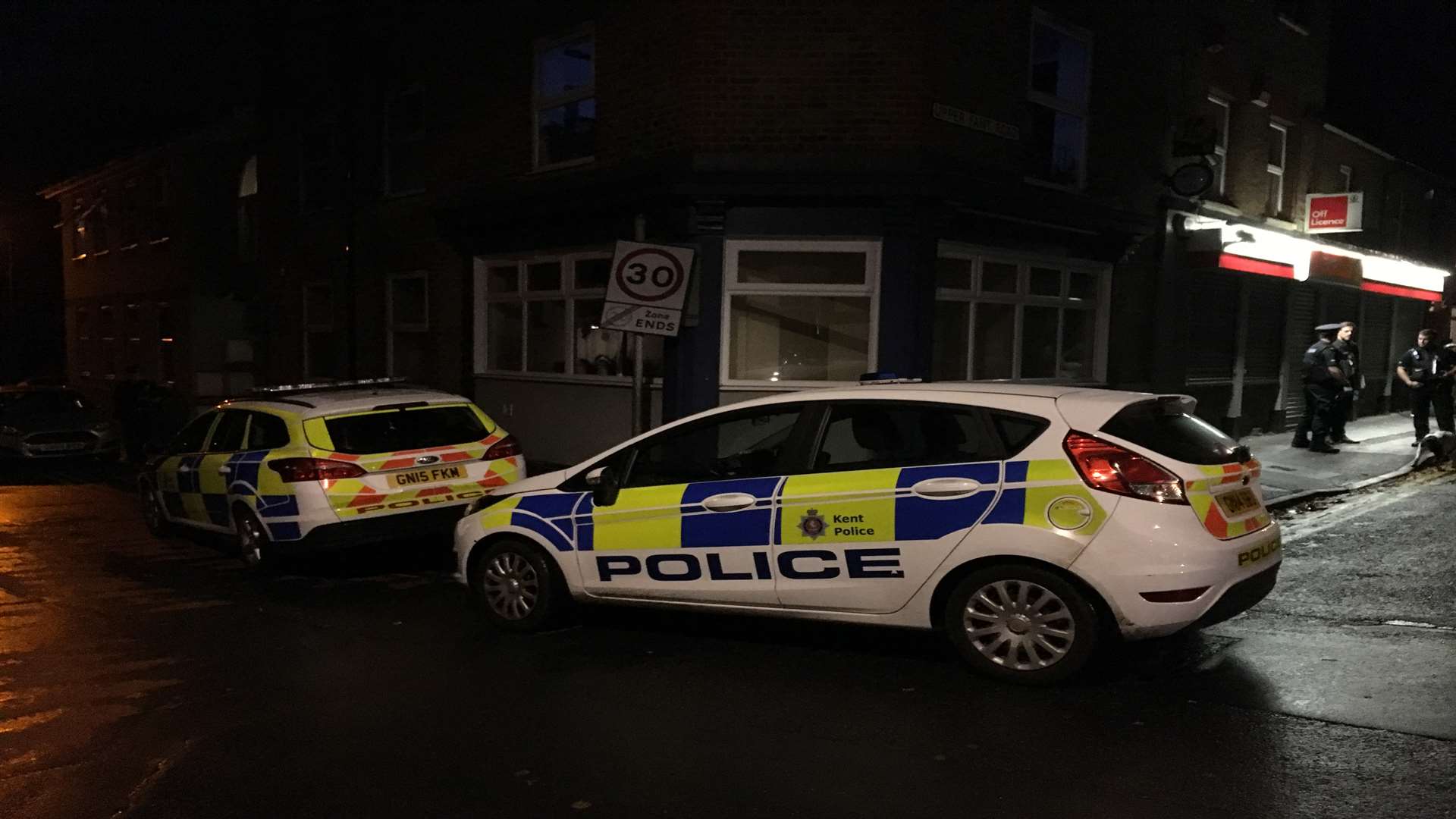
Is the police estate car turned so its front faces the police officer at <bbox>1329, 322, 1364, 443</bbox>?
no

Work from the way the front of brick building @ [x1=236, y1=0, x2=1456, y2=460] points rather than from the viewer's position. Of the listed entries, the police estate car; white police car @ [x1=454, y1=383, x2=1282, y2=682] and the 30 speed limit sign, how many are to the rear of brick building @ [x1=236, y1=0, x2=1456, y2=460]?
0

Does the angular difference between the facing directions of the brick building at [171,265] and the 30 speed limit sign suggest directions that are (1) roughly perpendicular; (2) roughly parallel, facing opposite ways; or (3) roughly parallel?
roughly parallel

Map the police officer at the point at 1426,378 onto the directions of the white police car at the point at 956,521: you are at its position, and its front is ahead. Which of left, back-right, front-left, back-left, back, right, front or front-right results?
right

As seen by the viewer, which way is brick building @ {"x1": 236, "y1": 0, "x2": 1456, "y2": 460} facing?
toward the camera

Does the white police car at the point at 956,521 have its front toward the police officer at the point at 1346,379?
no

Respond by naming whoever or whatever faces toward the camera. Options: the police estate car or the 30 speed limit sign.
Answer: the 30 speed limit sign

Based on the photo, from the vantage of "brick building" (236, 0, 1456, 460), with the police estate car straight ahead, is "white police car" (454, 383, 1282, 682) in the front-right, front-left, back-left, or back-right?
front-left

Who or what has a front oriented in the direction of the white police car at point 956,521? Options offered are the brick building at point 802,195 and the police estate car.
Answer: the brick building

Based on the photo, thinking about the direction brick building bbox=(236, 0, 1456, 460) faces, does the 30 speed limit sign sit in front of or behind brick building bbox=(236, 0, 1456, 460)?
in front

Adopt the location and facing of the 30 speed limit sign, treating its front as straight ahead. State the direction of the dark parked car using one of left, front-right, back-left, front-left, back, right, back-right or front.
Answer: back-right

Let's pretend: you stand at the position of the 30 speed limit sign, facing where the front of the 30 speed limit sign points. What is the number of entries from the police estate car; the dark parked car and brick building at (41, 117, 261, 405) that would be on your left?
0

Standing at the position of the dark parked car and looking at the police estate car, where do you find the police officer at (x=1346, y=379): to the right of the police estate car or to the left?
left

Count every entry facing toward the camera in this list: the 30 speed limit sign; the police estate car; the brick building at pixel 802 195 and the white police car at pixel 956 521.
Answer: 2

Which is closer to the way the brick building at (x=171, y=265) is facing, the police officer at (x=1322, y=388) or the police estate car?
the police estate car

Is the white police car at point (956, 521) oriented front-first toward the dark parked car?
yes

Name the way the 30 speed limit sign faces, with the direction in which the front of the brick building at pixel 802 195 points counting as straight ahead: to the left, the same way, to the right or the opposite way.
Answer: the same way

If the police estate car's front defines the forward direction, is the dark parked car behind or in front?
in front
